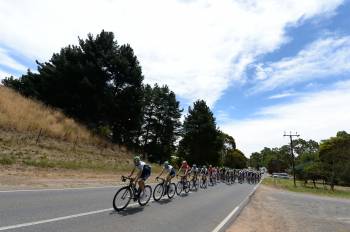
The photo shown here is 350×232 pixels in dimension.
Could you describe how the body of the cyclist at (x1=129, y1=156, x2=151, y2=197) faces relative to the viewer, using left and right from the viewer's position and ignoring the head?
facing the viewer and to the left of the viewer

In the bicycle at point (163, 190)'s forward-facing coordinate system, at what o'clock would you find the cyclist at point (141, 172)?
The cyclist is roughly at 11 o'clock from the bicycle.

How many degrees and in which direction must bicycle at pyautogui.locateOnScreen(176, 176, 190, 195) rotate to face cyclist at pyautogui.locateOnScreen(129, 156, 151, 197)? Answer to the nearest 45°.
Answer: approximately 45° to its left

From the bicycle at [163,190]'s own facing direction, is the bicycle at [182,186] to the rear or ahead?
to the rear

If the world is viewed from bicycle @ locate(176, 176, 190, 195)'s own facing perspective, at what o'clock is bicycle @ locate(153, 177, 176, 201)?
bicycle @ locate(153, 177, 176, 201) is roughly at 11 o'clock from bicycle @ locate(176, 176, 190, 195).
